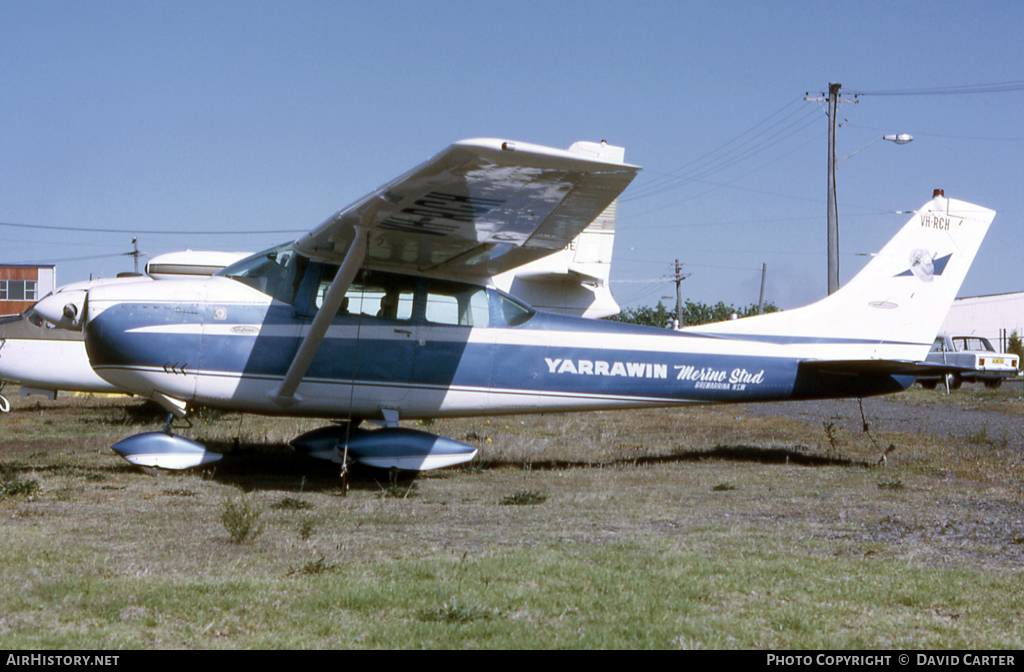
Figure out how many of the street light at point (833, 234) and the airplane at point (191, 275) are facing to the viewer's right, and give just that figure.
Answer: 1

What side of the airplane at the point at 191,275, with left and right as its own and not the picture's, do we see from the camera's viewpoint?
left

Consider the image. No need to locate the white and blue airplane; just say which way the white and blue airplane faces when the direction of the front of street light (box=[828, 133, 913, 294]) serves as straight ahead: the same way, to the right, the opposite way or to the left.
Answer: the opposite way

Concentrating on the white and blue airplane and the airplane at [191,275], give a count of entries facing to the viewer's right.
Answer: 0

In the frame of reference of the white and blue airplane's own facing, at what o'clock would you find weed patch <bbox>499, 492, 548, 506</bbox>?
The weed patch is roughly at 8 o'clock from the white and blue airplane.

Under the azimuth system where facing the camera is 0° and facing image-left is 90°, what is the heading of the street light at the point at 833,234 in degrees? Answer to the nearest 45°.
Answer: approximately 270°

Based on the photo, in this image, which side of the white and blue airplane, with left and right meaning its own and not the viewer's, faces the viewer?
left

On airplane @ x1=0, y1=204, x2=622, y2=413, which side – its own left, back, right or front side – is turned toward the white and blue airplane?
left
